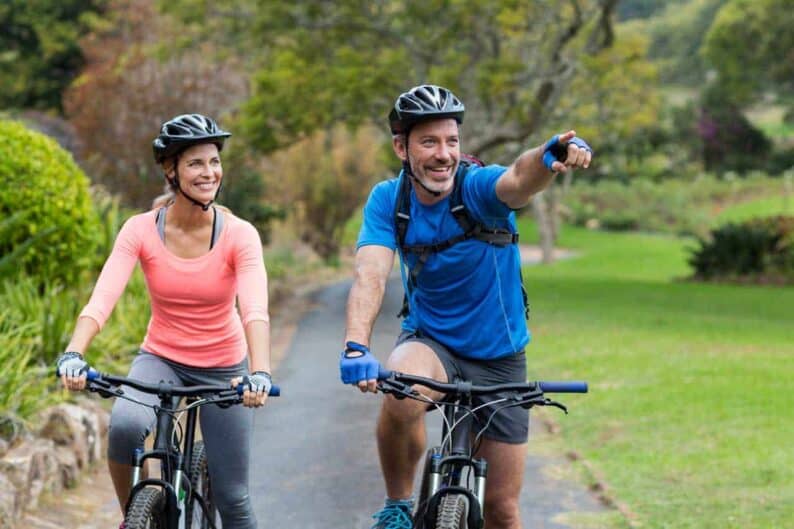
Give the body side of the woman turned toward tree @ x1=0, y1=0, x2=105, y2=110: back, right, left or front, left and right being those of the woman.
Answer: back

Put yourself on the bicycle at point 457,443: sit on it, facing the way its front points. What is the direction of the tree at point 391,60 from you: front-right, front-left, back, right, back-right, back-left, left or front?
back

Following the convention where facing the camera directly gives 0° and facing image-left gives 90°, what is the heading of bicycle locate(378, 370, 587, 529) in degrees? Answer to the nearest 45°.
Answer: approximately 0°

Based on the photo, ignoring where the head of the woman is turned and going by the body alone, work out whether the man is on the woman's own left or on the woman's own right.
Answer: on the woman's own left

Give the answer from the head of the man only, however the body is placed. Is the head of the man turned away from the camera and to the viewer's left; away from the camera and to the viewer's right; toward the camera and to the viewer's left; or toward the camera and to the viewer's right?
toward the camera and to the viewer's right

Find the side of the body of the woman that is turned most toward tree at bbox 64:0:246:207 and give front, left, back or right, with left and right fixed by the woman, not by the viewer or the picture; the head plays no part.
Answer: back

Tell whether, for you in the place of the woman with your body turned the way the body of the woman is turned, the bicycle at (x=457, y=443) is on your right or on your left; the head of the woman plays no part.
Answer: on your left

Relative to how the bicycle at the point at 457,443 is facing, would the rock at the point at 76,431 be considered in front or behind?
behind

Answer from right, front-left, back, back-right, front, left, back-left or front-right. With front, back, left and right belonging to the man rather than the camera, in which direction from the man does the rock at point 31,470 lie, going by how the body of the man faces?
back-right
